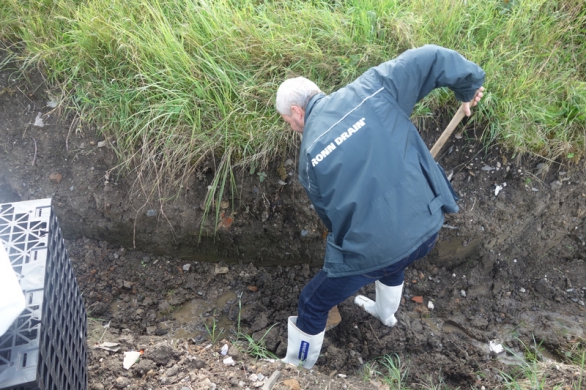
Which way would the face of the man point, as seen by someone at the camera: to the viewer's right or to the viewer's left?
to the viewer's left

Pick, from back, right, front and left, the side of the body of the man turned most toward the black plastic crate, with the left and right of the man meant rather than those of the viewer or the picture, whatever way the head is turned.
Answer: left

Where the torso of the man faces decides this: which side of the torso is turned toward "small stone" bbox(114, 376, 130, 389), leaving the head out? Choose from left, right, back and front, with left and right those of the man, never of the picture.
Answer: left

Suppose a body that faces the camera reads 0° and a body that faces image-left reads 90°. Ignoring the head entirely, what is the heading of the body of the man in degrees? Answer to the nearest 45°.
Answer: approximately 135°
